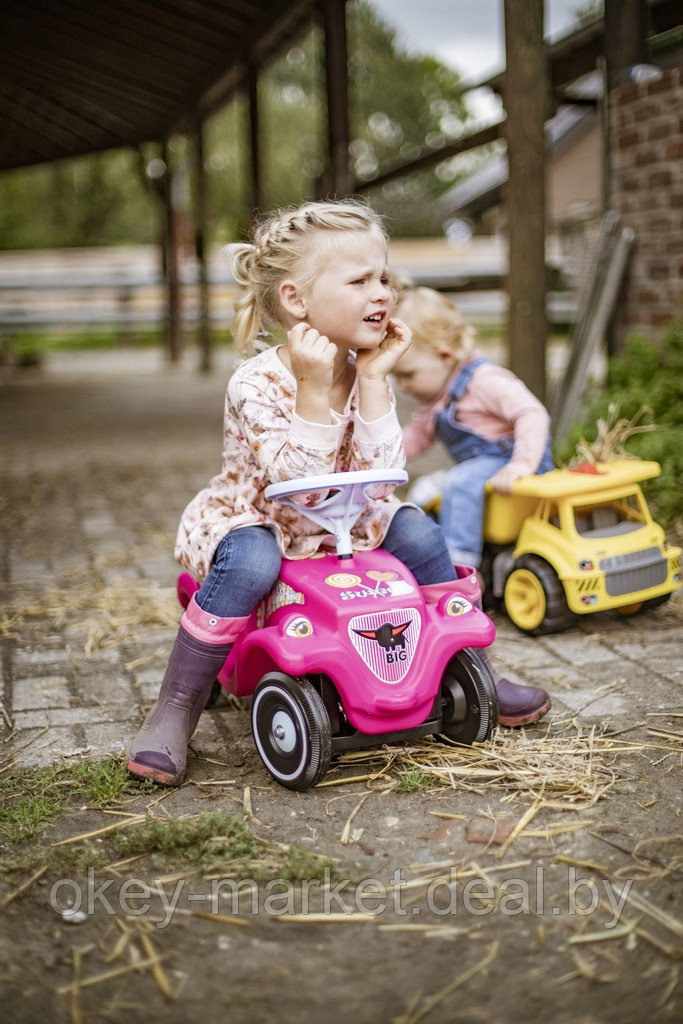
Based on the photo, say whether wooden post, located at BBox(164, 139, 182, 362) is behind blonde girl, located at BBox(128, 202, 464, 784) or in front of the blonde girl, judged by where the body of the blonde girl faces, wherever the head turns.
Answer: behind

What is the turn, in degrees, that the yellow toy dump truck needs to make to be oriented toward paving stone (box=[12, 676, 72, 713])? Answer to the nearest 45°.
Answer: approximately 90° to its right

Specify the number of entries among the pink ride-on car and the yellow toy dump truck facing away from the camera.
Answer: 0

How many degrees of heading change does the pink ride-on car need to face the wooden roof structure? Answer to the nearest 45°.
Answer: approximately 135° to its left

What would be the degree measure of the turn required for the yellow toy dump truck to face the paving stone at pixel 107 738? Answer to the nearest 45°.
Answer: approximately 90° to its right

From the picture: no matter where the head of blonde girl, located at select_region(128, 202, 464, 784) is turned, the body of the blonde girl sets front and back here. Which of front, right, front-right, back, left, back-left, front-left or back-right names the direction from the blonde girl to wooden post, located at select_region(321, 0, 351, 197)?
back-left

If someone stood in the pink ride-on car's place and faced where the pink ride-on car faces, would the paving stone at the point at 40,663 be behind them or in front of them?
behind

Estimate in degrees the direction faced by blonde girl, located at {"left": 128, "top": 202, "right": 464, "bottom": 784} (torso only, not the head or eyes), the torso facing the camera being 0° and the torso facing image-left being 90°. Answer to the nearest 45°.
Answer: approximately 315°

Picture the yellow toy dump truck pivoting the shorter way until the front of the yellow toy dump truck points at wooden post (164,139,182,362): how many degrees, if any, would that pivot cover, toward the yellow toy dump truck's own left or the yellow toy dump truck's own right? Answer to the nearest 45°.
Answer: approximately 180°

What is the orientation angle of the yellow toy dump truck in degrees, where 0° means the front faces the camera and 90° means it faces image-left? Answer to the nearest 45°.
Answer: approximately 315°

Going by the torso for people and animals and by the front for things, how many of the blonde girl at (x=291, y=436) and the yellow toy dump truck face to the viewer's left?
0

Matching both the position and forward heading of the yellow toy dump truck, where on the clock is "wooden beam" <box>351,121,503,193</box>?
The wooden beam is roughly at 7 o'clock from the yellow toy dump truck.

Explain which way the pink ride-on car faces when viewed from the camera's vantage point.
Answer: facing the viewer and to the right of the viewer
